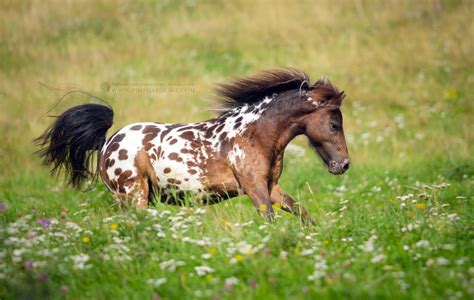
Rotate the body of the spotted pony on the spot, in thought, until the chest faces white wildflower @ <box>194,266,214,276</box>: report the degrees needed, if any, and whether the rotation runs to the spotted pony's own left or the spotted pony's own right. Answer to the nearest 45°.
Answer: approximately 90° to the spotted pony's own right

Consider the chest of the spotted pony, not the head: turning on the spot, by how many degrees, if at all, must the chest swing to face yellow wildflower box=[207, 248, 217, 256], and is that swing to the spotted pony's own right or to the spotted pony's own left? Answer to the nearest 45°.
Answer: approximately 90° to the spotted pony's own right

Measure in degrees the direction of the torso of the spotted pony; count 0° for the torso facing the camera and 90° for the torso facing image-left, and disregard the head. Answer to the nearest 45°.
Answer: approximately 270°
